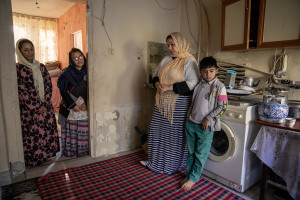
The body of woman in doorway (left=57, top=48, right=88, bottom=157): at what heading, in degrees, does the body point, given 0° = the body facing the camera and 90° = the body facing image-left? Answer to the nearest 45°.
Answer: approximately 315°

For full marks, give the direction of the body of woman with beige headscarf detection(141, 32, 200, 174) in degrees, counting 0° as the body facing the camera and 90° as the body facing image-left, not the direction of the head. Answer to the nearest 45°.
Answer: approximately 45°

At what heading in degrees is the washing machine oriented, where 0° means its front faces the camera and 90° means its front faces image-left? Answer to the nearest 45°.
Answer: approximately 45°

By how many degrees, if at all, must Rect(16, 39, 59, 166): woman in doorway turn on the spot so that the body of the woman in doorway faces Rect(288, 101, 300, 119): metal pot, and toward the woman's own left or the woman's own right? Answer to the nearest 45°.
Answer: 0° — they already face it
